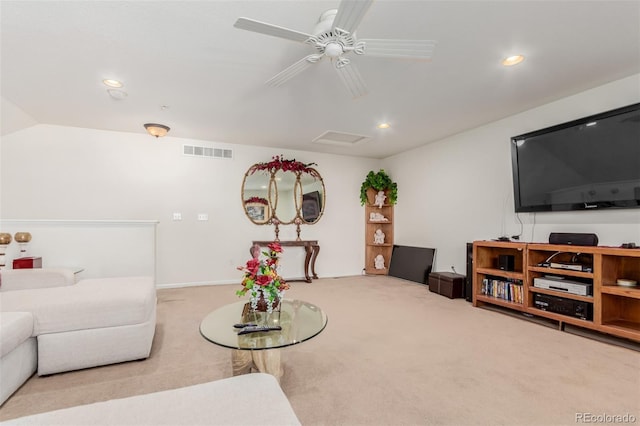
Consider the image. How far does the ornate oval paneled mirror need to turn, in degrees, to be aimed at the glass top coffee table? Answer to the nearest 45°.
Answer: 0° — it already faces it

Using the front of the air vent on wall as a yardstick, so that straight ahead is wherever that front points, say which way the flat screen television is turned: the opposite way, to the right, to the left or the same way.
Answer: to the right

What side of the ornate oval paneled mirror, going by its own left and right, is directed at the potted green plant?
left

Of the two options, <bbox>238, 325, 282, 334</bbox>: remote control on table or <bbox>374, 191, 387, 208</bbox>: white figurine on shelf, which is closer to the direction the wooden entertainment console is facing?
the remote control on table

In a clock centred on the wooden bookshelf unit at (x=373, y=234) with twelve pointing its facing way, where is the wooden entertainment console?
The wooden entertainment console is roughly at 11 o'clock from the wooden bookshelf unit.

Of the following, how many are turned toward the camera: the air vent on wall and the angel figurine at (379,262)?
2

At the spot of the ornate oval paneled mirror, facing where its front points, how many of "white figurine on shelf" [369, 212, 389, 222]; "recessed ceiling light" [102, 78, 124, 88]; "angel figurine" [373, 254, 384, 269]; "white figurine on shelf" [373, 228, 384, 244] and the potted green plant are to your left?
4

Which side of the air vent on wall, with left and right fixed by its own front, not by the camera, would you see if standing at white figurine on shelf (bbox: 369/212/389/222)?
left

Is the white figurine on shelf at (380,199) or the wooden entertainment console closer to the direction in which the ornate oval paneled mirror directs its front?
the wooden entertainment console

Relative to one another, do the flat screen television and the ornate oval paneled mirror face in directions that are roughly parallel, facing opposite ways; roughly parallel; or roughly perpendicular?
roughly perpendicular

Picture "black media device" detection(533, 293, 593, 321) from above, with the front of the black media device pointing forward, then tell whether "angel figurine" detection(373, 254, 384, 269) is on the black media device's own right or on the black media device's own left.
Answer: on the black media device's own right

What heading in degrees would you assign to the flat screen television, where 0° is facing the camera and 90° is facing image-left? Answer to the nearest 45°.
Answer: approximately 45°

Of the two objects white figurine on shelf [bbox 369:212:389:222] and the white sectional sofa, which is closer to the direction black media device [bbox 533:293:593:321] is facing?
the white sectional sofa
